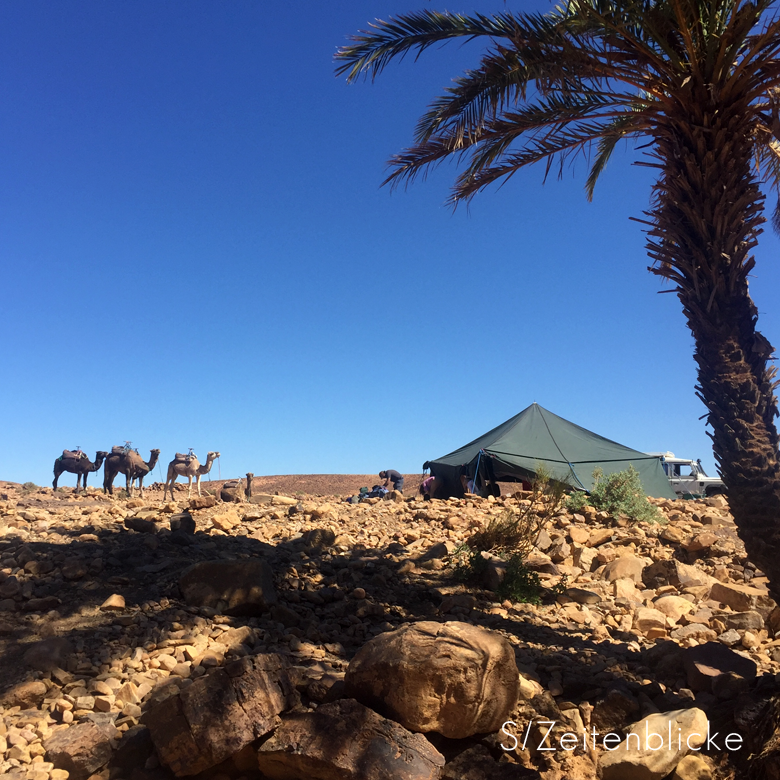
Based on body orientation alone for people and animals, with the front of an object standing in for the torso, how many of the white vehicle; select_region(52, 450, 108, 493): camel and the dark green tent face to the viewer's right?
2

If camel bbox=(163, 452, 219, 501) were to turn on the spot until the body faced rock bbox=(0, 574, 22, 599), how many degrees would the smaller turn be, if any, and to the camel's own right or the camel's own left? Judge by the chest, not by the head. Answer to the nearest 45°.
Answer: approximately 90° to the camel's own right

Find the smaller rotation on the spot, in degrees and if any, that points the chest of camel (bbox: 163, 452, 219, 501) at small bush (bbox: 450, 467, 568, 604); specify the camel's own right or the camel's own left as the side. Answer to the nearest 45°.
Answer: approximately 90° to the camel's own right

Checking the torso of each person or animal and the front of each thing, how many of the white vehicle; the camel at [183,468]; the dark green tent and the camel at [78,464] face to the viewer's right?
3

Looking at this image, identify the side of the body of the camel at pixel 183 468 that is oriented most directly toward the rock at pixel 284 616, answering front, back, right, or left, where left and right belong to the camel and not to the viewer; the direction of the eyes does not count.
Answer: right

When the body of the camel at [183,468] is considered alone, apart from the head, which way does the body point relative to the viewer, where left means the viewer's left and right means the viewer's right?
facing to the right of the viewer

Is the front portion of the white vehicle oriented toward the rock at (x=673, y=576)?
no

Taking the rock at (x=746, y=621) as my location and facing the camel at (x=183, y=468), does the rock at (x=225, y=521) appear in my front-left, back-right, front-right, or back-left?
front-left

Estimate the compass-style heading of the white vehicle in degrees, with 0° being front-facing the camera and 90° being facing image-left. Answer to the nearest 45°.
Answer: approximately 270°

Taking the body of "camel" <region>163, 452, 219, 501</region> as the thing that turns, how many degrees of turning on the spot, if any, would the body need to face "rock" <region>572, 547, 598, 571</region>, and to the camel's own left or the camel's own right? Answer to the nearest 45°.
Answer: approximately 45° to the camel's own right

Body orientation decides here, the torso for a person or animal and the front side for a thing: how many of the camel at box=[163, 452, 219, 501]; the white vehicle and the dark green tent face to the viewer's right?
2

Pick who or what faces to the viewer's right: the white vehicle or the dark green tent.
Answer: the white vehicle

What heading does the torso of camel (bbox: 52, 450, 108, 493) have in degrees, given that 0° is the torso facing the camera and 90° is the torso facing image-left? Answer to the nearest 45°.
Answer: approximately 270°
